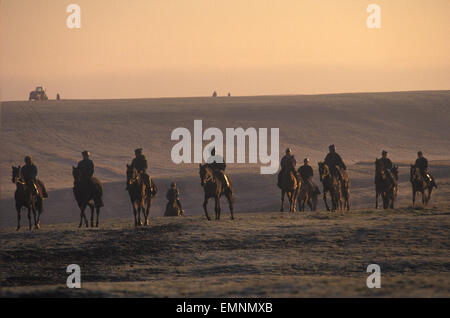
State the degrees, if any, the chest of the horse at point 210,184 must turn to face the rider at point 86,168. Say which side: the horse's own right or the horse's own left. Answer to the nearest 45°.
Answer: approximately 45° to the horse's own right

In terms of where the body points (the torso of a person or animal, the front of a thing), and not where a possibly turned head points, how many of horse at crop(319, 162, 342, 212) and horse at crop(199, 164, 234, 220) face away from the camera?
0

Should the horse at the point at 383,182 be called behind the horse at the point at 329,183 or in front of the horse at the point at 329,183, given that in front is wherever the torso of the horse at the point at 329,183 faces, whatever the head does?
behind

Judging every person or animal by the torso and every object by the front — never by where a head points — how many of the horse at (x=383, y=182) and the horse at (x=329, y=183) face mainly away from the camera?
0

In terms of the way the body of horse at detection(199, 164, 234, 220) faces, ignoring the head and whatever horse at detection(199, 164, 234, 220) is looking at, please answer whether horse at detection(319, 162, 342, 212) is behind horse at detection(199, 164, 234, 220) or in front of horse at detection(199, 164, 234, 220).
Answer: behind

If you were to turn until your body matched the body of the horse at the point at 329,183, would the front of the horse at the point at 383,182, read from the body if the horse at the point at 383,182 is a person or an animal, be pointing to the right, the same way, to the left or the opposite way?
the same way

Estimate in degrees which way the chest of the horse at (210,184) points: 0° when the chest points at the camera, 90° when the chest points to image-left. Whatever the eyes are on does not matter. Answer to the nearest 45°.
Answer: approximately 45°

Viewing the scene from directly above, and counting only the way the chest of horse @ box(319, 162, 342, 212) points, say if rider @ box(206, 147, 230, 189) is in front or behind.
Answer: in front

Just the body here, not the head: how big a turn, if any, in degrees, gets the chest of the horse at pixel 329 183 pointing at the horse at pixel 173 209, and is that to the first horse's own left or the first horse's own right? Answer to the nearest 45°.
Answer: approximately 90° to the first horse's own right

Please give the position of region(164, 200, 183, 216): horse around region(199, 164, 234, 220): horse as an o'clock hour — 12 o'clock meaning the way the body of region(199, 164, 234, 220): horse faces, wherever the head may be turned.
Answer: region(164, 200, 183, 216): horse is roughly at 4 o'clock from region(199, 164, 234, 220): horse.

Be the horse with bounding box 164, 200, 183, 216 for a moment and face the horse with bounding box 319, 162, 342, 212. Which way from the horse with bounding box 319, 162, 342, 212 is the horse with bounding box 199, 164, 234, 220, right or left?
right

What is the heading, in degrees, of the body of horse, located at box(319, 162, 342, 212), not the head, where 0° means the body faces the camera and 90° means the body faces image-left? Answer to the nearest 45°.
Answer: approximately 45°
